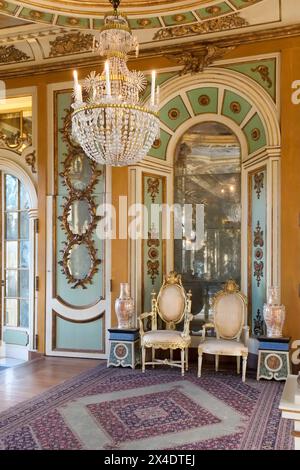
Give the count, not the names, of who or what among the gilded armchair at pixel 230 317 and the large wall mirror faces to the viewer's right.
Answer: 0

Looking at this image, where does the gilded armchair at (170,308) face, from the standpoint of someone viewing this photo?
facing the viewer and to the left of the viewer

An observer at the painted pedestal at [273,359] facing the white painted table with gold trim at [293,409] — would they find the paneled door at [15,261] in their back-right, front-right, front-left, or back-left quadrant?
back-right

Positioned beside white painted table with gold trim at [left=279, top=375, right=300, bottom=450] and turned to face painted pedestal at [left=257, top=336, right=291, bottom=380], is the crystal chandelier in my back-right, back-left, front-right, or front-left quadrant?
front-left

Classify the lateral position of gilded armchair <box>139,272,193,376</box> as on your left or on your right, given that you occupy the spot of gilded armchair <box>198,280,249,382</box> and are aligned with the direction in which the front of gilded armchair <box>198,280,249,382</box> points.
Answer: on your right

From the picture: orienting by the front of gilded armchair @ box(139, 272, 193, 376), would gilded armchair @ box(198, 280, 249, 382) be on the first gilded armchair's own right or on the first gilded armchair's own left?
on the first gilded armchair's own left

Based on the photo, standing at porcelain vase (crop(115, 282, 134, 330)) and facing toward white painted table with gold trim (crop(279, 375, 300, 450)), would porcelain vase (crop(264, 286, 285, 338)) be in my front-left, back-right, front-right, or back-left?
front-left

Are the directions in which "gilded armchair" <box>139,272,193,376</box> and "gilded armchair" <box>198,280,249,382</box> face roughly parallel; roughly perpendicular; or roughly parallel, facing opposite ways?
roughly parallel

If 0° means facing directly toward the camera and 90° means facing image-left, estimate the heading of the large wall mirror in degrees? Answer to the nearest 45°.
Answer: approximately 0°

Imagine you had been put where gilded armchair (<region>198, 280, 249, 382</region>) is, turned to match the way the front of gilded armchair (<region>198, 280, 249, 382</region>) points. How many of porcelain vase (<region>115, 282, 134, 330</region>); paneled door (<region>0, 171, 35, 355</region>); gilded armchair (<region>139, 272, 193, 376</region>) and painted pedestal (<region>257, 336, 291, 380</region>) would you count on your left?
1

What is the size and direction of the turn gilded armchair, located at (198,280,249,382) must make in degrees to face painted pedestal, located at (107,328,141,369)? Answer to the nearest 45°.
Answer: approximately 45° to its right

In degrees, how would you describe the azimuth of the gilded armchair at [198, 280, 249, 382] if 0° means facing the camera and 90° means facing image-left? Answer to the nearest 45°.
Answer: approximately 45°

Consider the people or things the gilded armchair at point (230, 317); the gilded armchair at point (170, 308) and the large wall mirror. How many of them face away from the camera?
0

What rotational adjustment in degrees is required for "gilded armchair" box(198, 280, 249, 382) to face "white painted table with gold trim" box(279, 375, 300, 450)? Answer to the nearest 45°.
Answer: approximately 45° to its left

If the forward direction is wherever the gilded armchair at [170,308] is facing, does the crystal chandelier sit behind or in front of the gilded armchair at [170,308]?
in front

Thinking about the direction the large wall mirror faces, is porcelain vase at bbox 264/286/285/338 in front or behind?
in front
